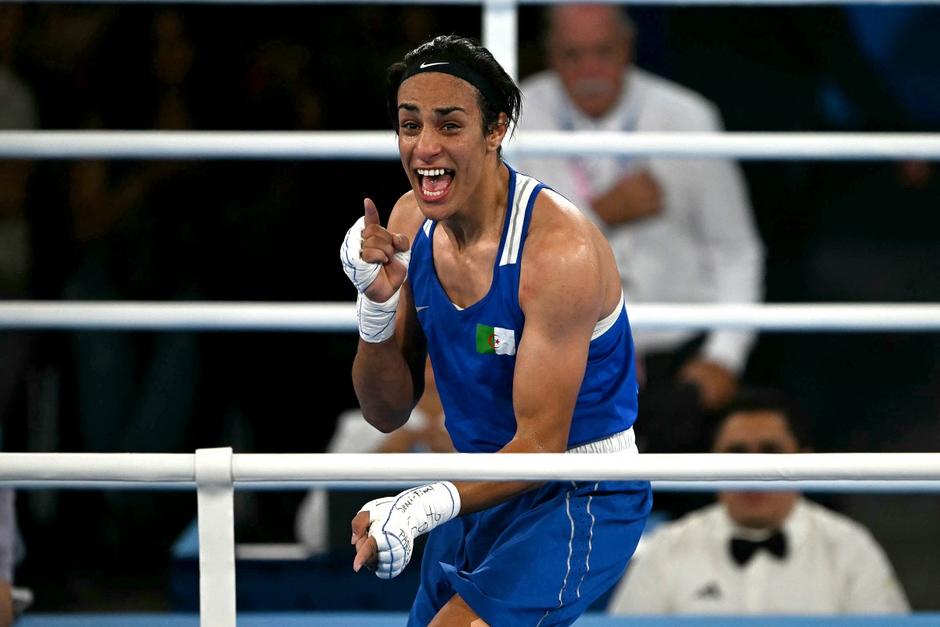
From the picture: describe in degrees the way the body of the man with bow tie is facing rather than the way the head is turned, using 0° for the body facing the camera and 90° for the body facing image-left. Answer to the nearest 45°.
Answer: approximately 0°
